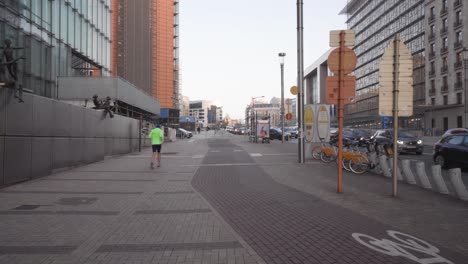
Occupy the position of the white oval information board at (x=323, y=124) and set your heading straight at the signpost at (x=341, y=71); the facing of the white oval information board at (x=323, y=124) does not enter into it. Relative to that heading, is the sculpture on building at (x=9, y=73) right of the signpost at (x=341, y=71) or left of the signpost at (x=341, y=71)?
right
